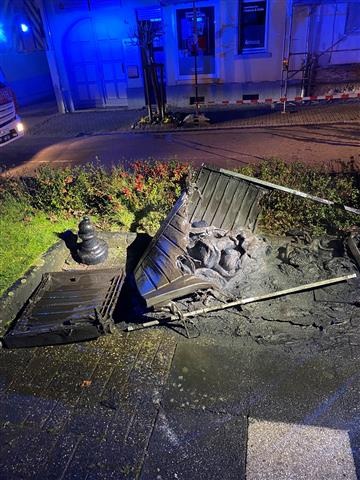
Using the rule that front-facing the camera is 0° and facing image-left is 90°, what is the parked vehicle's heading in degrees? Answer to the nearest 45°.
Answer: approximately 315°

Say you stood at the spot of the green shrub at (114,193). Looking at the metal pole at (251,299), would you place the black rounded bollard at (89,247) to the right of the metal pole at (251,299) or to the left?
right

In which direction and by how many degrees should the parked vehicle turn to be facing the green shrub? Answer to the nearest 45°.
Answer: approximately 45° to its right

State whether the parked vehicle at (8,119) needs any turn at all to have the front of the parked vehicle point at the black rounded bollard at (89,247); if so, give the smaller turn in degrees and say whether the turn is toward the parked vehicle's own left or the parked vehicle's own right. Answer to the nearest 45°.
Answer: approximately 45° to the parked vehicle's own right

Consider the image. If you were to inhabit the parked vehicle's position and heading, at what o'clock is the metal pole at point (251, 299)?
The metal pole is roughly at 1 o'clock from the parked vehicle.

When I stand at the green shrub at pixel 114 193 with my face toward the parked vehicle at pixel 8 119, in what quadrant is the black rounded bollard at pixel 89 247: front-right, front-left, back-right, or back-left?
back-left

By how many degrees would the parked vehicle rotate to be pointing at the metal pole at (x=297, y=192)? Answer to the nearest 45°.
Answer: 0° — it already faces it

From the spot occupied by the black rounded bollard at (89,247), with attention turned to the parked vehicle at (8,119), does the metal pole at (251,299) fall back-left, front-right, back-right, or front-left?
back-right
